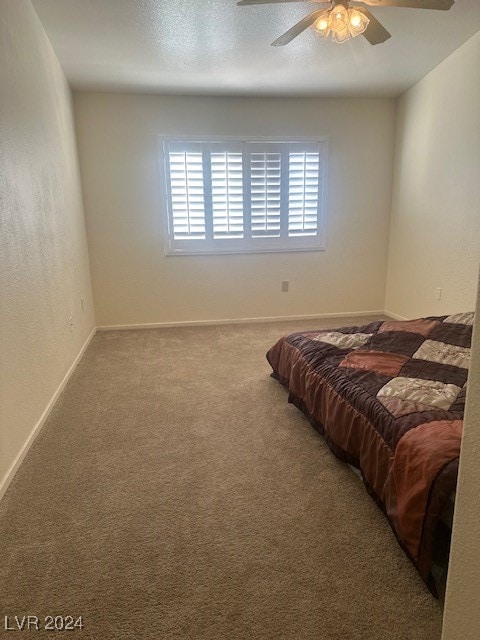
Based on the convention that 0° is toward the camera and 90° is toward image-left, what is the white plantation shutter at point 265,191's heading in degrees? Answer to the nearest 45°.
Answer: approximately 0°

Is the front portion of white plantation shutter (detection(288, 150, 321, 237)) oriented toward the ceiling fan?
yes

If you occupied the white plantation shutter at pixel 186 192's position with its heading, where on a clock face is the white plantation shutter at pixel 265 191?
the white plantation shutter at pixel 265 191 is roughly at 9 o'clock from the white plantation shutter at pixel 186 192.

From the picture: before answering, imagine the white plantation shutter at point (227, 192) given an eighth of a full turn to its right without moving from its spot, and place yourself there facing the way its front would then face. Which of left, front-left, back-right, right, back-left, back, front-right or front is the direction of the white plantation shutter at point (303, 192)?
back-left

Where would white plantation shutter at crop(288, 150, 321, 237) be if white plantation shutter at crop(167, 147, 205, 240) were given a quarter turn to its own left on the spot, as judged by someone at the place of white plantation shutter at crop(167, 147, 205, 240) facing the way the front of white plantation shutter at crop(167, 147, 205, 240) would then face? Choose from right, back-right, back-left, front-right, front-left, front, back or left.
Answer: front

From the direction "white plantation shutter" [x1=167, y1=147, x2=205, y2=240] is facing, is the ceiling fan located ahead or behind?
ahead

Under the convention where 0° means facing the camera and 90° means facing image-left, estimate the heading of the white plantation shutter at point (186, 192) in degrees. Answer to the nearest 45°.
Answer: approximately 0°
